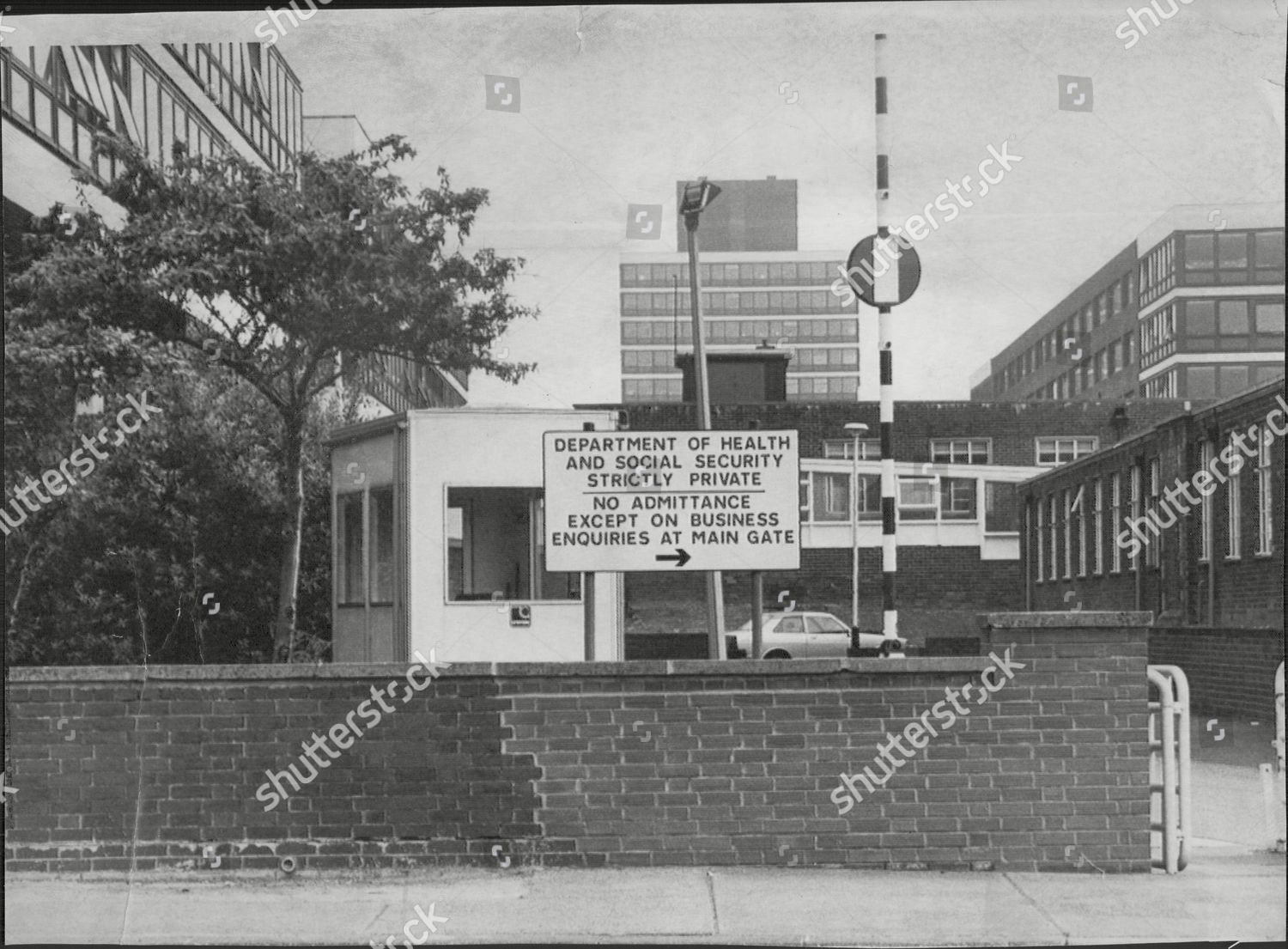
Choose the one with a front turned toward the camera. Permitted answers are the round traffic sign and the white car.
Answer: the round traffic sign

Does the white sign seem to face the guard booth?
no

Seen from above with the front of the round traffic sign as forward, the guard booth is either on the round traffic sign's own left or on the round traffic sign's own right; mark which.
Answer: on the round traffic sign's own right

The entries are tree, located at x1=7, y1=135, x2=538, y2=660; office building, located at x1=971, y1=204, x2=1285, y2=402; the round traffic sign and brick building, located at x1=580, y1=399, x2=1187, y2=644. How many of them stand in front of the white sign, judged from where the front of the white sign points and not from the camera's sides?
0

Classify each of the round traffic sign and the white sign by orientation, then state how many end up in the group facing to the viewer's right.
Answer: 0

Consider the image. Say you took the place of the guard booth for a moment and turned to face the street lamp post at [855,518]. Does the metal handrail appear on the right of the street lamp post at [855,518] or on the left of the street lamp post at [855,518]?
right

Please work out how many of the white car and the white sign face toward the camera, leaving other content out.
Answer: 1

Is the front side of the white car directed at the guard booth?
no

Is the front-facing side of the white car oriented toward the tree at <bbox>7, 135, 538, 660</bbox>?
no

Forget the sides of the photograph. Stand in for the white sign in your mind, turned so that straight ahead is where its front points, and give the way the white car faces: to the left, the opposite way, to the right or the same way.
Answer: to the left

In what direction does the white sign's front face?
toward the camera

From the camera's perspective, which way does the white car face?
to the viewer's right

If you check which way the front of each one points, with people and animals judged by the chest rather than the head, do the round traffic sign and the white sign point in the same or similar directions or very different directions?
same or similar directions
